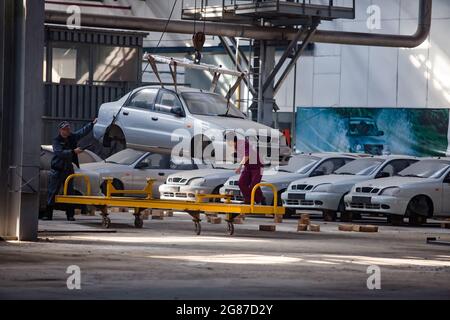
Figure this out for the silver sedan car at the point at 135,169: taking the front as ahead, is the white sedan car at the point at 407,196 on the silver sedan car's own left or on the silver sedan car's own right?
on the silver sedan car's own left

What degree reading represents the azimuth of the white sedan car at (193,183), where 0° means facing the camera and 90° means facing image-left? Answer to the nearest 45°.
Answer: approximately 45°

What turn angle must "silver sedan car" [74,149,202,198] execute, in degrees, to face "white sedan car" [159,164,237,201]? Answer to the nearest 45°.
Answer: approximately 90° to its left

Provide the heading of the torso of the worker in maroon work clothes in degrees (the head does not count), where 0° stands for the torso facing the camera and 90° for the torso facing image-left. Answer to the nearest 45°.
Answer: approximately 90°

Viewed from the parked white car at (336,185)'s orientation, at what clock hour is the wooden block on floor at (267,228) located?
The wooden block on floor is roughly at 11 o'clock from the parked white car.

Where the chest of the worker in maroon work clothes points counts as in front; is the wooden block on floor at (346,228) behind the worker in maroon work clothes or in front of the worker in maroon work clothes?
behind

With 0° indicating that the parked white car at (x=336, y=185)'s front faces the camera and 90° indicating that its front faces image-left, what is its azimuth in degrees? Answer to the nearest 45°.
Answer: approximately 45°

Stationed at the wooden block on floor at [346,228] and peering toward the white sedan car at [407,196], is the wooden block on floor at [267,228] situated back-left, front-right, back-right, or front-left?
back-left

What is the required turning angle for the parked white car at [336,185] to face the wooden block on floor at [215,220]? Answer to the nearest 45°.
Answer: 0° — it already faces it
